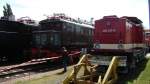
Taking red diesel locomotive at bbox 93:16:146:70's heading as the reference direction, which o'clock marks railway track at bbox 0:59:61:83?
The railway track is roughly at 1 o'clock from the red diesel locomotive.

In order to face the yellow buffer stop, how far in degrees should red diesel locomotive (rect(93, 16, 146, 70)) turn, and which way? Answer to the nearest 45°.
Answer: approximately 45° to its left

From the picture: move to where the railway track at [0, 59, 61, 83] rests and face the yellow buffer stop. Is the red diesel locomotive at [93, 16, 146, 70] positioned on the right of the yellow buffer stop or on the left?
left

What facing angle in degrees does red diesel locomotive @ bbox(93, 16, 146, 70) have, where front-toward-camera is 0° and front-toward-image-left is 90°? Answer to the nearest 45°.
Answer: approximately 45°
